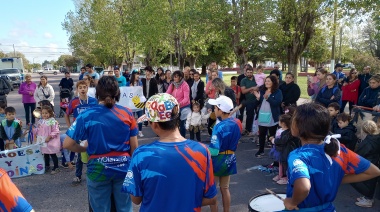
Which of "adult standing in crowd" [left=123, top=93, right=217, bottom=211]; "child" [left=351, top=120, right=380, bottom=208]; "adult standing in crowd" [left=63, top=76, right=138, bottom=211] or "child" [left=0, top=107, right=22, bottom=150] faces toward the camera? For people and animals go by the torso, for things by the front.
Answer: "child" [left=0, top=107, right=22, bottom=150]

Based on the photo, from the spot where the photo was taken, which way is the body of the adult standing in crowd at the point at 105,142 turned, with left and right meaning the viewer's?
facing away from the viewer

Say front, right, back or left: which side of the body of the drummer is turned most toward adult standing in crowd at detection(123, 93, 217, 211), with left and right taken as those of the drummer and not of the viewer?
left

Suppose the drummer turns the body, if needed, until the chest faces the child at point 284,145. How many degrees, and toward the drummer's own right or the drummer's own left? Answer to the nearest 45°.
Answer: approximately 45° to the drummer's own right

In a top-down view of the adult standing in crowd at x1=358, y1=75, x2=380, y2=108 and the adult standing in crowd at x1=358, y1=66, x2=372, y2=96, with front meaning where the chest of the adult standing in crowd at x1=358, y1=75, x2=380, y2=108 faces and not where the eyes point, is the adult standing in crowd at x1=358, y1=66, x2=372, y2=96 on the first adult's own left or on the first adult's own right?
on the first adult's own right

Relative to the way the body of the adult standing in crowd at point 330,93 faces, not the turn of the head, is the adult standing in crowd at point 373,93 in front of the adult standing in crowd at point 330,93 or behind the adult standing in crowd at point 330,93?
behind

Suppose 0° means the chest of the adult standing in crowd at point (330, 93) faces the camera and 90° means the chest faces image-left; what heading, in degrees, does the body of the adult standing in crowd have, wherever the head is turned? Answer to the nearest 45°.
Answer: approximately 45°

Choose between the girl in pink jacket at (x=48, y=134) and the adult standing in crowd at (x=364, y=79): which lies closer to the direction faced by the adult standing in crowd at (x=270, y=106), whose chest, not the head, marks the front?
the girl in pink jacket

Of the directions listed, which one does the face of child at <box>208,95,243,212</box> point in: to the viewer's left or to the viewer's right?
to the viewer's left

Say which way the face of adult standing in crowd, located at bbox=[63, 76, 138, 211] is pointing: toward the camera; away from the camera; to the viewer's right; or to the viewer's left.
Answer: away from the camera

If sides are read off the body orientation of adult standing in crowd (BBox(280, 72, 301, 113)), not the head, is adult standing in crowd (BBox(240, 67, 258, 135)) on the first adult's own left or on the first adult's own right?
on the first adult's own right

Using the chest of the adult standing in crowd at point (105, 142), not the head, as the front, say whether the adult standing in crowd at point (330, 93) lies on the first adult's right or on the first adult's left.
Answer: on the first adult's right

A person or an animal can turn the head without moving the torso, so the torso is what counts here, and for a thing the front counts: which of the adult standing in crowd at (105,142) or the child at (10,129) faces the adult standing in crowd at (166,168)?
the child
